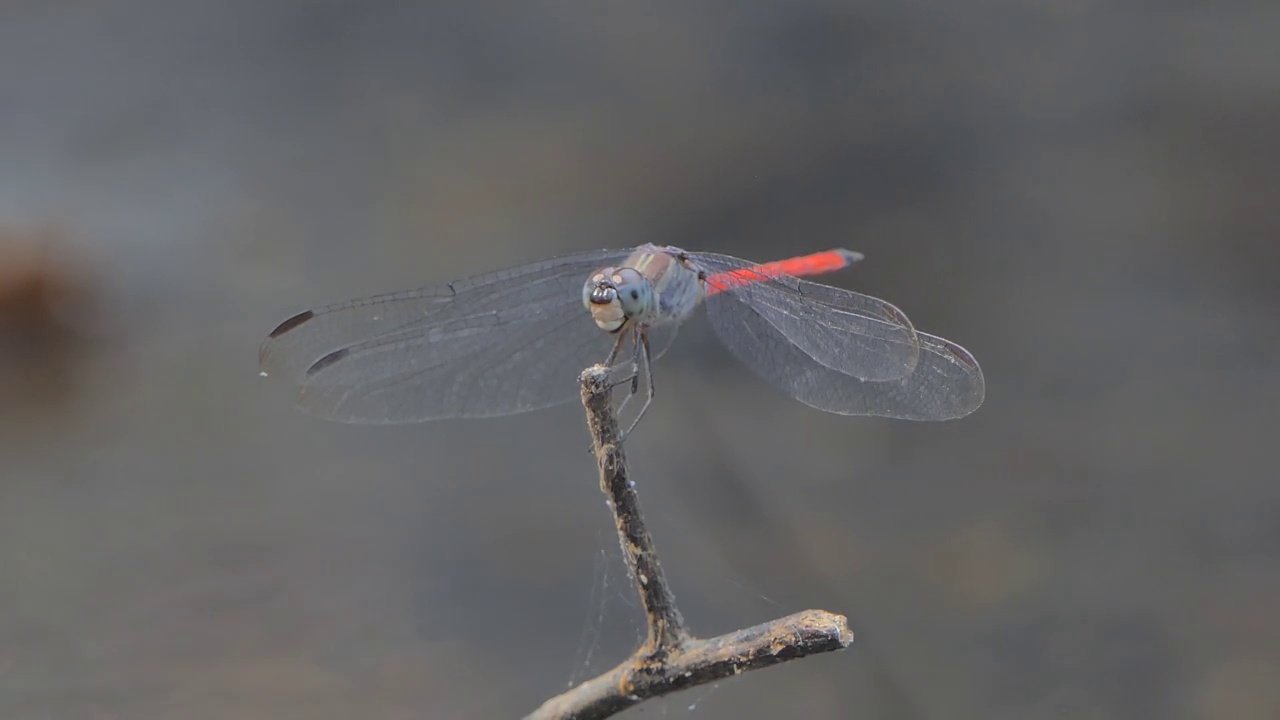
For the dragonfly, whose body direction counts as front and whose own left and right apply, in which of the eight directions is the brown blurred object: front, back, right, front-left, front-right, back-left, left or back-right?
right

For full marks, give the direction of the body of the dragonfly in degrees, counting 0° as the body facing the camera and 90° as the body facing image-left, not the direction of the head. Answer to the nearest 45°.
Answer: approximately 45°
